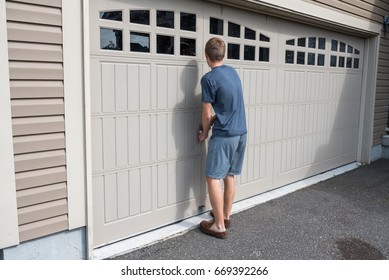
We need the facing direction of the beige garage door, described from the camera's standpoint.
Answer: facing the viewer and to the right of the viewer
